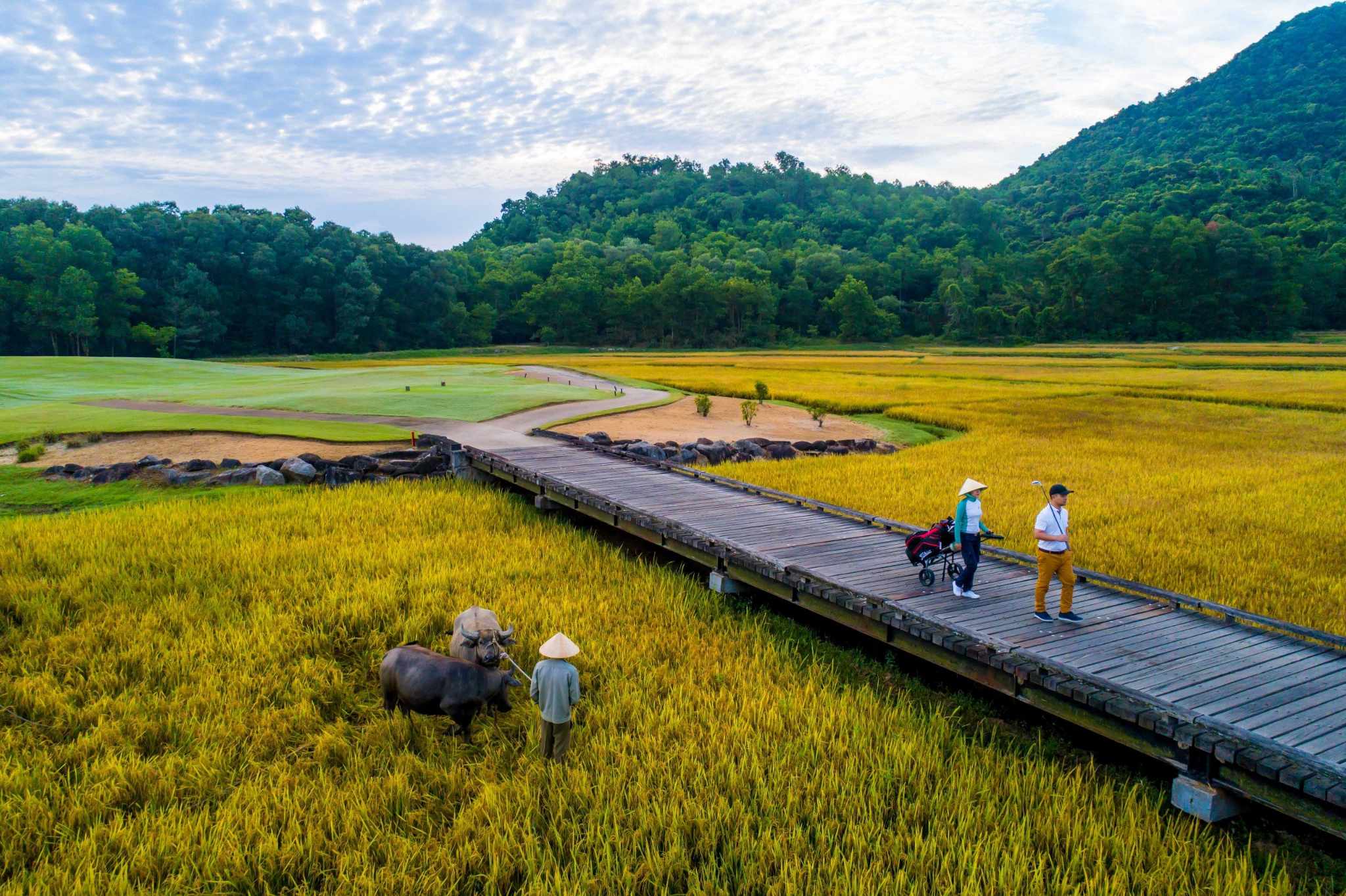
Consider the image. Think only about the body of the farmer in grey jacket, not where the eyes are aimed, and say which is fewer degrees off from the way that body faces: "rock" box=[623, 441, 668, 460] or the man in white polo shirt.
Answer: the rock

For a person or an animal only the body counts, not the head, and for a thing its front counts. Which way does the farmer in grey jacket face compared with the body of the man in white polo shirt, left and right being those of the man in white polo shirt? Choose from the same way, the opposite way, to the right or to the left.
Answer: the opposite way

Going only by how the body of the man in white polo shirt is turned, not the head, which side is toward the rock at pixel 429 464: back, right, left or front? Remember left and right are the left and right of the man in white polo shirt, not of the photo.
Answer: back

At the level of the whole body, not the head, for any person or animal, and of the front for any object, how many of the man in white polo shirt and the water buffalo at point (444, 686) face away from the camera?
0

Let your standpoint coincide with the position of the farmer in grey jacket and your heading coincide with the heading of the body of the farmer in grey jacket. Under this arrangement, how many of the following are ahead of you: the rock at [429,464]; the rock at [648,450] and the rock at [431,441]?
3

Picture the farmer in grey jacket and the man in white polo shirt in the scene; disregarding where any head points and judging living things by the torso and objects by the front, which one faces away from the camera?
the farmer in grey jacket

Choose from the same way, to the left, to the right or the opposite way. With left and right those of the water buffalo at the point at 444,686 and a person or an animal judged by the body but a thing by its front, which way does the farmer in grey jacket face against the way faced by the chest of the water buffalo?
to the left

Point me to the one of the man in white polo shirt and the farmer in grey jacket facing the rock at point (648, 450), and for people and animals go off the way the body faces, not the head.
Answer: the farmer in grey jacket

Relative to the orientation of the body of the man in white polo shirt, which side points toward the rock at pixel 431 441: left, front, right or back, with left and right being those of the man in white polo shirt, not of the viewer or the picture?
back

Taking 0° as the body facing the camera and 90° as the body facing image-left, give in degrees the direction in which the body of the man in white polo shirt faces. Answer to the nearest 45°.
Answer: approximately 315°

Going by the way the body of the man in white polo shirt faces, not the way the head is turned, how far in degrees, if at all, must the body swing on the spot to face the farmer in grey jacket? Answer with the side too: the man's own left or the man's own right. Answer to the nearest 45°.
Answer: approximately 90° to the man's own right

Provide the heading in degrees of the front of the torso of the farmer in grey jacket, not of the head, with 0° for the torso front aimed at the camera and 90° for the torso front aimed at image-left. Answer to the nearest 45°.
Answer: approximately 180°

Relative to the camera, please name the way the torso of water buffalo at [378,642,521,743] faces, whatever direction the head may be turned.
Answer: to the viewer's right

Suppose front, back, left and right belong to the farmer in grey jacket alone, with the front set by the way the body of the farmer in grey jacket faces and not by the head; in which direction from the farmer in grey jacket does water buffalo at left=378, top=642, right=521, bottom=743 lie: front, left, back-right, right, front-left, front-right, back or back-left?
front-left

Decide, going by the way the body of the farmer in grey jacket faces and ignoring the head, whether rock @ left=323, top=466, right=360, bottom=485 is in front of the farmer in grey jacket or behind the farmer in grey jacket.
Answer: in front
